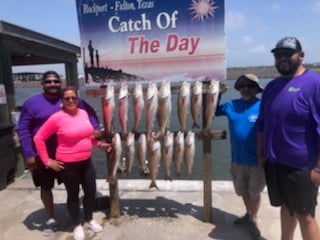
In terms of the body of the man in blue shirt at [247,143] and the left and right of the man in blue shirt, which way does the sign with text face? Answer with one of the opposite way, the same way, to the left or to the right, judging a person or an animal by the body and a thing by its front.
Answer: the same way

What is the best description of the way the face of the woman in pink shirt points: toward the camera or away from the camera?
toward the camera

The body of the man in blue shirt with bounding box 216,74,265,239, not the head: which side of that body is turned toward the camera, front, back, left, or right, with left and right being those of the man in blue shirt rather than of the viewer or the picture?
front

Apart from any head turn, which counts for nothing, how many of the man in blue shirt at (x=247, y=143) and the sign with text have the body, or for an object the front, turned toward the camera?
2

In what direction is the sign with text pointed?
toward the camera

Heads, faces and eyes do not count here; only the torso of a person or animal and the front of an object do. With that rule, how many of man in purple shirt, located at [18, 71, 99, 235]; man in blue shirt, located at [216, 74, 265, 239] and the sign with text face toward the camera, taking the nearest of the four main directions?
3

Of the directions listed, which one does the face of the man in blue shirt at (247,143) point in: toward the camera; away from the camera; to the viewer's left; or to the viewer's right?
toward the camera

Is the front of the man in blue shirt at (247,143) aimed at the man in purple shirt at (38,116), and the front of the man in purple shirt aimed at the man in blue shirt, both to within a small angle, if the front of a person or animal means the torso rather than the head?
no

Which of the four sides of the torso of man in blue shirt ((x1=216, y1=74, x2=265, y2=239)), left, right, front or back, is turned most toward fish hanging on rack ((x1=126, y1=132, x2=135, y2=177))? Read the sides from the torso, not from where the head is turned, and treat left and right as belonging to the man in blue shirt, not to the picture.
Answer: right

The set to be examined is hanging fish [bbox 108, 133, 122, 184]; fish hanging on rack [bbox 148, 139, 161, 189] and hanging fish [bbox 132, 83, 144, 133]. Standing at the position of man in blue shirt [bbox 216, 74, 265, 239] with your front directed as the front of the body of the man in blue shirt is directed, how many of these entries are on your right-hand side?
3

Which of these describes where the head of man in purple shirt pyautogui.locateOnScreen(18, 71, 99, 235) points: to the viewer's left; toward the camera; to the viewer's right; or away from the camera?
toward the camera

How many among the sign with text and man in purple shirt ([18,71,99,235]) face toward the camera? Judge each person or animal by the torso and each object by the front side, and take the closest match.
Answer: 2

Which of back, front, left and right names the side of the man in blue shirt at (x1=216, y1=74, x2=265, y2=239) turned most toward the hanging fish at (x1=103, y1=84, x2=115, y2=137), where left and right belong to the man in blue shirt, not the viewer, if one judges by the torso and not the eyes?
right

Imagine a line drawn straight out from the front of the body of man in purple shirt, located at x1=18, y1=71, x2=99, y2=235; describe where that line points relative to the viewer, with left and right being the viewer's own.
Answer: facing the viewer

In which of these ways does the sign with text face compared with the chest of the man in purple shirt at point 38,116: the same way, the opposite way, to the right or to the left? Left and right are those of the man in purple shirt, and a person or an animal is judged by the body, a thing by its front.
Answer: the same way

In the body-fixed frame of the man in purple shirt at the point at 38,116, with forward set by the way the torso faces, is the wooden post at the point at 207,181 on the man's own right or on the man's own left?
on the man's own left

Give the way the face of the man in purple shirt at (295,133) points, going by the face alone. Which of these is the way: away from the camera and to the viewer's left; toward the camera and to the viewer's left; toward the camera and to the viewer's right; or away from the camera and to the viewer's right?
toward the camera and to the viewer's left
